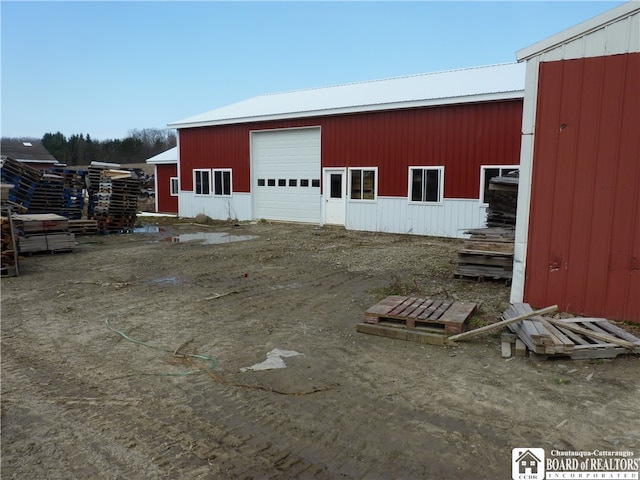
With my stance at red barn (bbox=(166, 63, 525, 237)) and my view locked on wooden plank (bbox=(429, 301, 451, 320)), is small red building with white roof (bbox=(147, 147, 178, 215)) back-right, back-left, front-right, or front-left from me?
back-right

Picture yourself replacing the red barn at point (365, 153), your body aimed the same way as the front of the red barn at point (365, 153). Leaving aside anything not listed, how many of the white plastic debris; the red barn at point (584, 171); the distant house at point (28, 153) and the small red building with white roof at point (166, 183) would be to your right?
2

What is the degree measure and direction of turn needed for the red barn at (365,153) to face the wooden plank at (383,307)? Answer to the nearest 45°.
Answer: approximately 45° to its left

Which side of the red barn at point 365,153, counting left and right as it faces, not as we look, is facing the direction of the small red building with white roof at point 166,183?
right

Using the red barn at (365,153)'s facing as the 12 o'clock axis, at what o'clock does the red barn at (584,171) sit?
the red barn at (584,171) is roughly at 10 o'clock from the red barn at (365,153).

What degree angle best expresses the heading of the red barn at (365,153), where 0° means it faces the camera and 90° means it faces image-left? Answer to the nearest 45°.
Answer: approximately 45°

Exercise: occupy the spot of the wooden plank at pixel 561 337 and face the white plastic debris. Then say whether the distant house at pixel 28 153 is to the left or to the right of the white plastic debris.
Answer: right

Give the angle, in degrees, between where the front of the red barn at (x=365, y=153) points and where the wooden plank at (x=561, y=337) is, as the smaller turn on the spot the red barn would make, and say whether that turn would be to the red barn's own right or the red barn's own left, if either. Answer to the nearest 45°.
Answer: approximately 45° to the red barn's own left

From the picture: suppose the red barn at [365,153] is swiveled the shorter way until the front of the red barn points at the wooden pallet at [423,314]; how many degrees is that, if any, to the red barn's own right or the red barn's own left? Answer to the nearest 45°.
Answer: approximately 45° to the red barn's own left

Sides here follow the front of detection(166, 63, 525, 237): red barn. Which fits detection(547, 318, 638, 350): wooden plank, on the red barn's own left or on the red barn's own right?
on the red barn's own left

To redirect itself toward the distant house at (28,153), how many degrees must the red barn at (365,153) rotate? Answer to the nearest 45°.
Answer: approximately 90° to its right

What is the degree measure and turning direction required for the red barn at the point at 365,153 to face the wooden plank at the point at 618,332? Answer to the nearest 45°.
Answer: approximately 45° to its left
